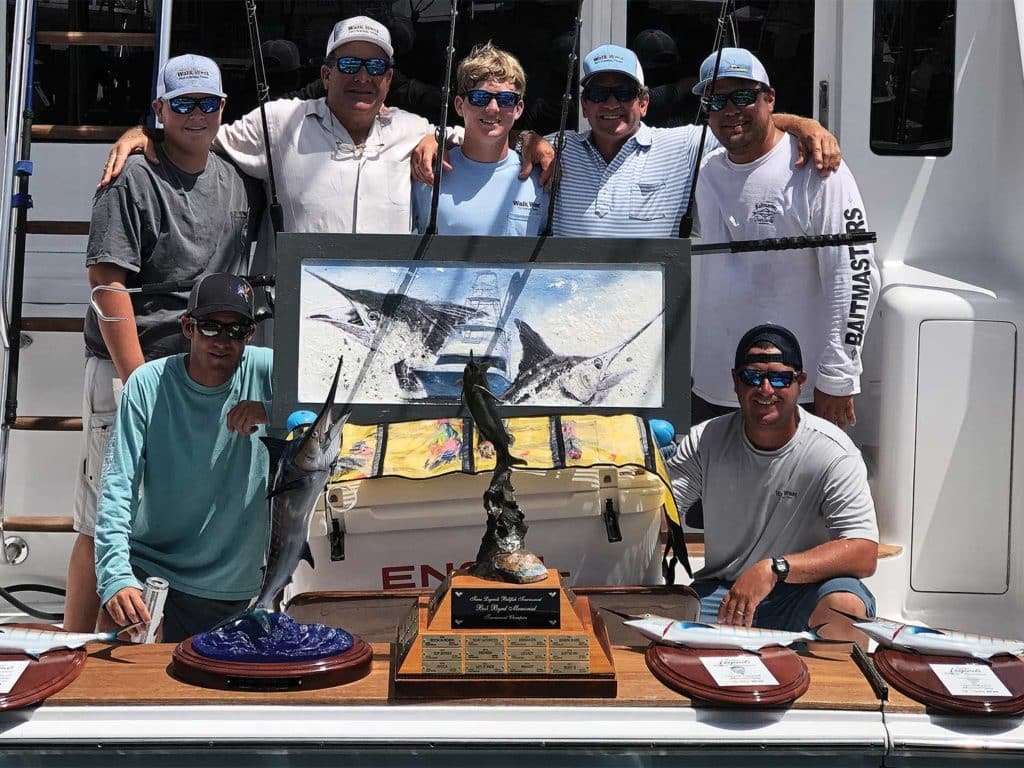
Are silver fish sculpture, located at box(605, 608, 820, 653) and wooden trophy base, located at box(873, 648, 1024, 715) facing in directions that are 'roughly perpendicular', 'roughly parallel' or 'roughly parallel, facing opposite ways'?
roughly perpendicular

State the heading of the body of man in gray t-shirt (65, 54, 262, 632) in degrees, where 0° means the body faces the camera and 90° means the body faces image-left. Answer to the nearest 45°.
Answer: approximately 315°

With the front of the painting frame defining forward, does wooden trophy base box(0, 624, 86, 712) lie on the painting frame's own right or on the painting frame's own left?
on the painting frame's own right

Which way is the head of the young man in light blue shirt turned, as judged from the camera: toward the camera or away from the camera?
toward the camera

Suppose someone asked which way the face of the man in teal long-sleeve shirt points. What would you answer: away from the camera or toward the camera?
toward the camera

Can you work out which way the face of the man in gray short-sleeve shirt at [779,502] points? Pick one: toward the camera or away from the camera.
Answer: toward the camera

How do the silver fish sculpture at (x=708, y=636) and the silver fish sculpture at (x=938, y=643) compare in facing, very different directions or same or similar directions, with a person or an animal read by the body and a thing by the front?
same or similar directions

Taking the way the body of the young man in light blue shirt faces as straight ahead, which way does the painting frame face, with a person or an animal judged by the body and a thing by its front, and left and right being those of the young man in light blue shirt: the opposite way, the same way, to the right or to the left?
the same way

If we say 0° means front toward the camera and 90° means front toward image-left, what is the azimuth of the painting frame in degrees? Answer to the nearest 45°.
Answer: approximately 0°

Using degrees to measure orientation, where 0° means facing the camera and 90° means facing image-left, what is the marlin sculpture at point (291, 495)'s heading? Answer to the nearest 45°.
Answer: approximately 270°

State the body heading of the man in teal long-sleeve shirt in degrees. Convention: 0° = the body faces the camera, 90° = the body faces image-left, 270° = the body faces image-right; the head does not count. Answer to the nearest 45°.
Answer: approximately 315°

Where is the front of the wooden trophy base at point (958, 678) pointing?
toward the camera

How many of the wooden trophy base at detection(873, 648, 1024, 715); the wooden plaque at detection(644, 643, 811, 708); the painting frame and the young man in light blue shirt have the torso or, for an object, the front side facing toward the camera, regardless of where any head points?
4
